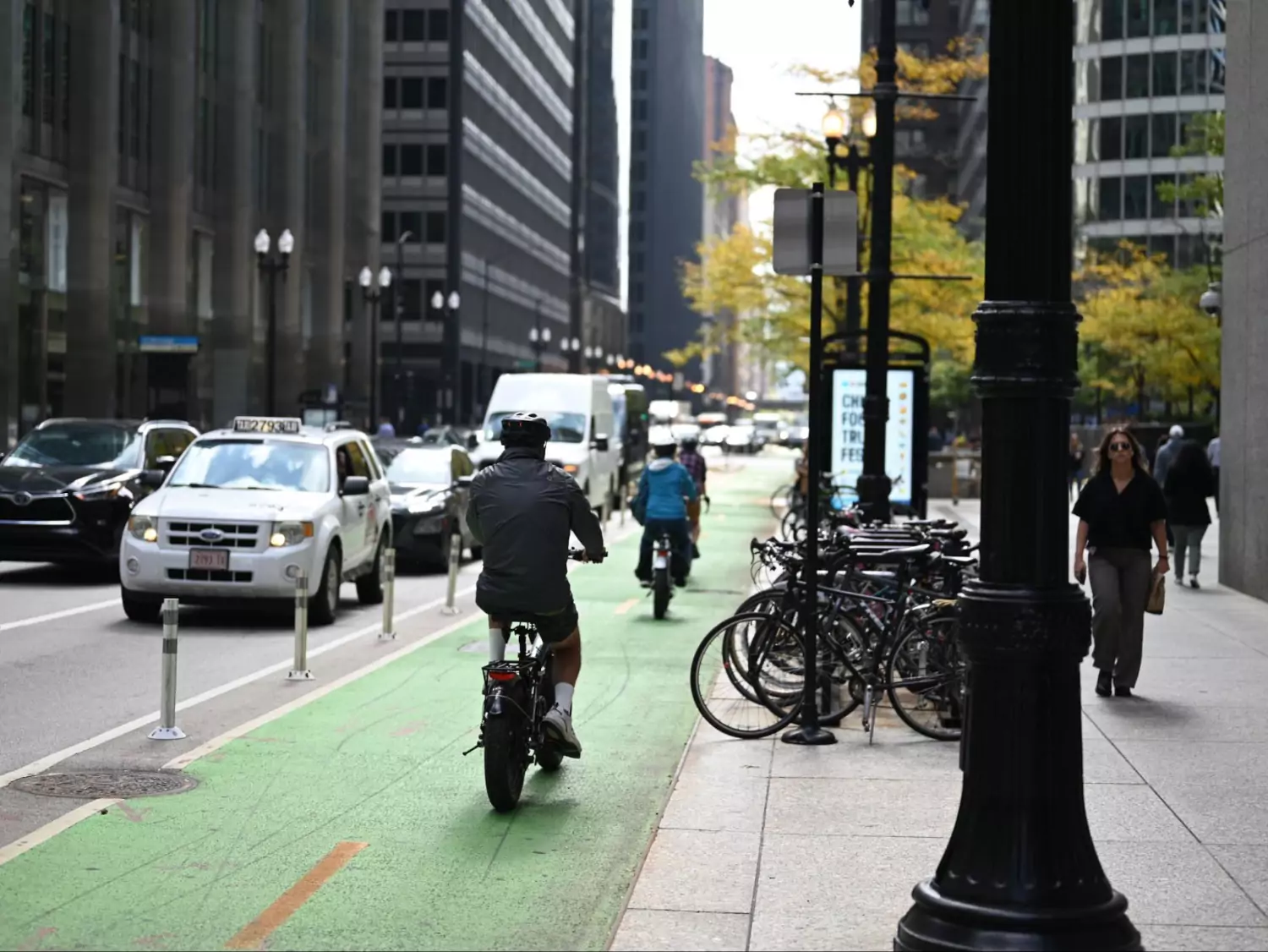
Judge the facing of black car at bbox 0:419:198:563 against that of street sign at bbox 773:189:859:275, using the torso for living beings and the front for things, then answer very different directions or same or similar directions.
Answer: very different directions

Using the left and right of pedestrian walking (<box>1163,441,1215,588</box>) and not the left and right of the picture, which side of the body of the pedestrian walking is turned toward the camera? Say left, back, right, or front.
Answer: back

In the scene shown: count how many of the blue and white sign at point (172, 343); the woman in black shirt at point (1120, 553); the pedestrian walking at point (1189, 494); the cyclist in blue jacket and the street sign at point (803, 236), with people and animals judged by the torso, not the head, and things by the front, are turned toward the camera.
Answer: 2

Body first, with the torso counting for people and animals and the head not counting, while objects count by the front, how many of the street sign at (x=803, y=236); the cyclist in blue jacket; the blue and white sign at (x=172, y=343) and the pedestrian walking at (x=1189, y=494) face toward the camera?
1

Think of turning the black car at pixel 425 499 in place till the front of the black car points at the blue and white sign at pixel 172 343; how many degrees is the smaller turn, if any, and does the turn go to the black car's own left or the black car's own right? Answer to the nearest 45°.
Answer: approximately 135° to the black car's own right

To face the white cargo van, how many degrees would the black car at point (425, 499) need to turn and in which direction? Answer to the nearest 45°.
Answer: approximately 135° to its right

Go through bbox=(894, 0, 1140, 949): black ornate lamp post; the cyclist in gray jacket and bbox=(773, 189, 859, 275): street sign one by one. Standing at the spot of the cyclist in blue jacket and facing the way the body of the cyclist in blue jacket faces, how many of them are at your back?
3

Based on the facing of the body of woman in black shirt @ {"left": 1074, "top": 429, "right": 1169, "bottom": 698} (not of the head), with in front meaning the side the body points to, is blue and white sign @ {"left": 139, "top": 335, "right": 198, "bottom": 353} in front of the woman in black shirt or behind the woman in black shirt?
behind

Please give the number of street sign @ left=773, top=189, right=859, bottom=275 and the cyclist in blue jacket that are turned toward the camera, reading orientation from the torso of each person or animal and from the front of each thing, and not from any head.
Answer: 0

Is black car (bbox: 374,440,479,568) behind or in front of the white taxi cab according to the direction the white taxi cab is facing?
behind

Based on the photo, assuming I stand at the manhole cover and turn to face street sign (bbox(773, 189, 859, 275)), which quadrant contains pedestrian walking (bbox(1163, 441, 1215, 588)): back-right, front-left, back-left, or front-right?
front-left

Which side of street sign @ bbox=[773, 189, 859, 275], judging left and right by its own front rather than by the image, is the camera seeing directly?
back

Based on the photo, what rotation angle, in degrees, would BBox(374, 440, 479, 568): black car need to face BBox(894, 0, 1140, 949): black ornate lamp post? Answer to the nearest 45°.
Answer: approximately 45° to its left

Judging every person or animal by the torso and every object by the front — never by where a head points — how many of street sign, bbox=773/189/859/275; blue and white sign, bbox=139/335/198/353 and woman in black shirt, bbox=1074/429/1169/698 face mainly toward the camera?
2

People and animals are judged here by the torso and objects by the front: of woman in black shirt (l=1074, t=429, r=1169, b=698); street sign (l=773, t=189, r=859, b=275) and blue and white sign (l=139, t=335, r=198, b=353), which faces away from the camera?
street sign (l=773, t=189, r=859, b=275)

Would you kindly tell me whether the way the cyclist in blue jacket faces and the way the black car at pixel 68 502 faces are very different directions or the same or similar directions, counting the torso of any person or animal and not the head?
very different directions

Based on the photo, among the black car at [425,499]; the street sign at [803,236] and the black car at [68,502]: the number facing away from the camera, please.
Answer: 1

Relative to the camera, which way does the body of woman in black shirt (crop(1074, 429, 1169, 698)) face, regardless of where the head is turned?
toward the camera

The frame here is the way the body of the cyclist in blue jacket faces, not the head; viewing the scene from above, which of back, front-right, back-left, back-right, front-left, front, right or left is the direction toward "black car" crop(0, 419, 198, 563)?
left

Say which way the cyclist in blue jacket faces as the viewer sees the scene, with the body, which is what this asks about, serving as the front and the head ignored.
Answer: away from the camera

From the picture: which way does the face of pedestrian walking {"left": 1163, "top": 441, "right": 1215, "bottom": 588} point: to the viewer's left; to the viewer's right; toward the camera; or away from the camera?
away from the camera

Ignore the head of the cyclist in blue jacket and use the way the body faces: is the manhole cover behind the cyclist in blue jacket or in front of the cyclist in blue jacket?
behind

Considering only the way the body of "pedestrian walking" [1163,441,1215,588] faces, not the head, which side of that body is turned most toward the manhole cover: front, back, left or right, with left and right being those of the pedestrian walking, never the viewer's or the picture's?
back
